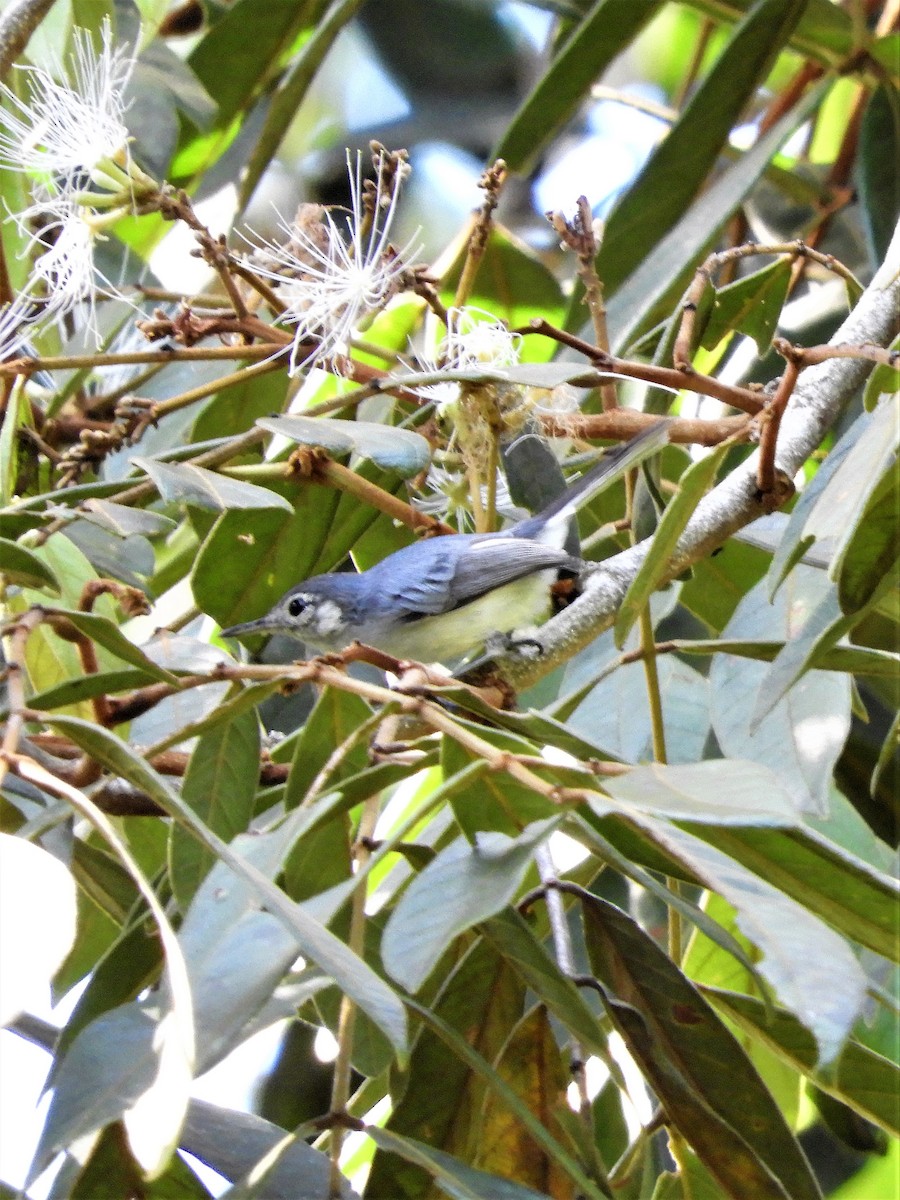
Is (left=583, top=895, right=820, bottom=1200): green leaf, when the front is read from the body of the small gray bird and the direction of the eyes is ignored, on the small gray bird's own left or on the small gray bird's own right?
on the small gray bird's own left

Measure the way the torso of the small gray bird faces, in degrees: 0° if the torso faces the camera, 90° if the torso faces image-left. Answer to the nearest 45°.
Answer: approximately 90°

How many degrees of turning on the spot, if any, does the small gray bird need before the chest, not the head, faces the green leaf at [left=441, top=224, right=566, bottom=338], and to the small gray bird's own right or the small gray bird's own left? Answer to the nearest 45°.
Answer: approximately 90° to the small gray bird's own right

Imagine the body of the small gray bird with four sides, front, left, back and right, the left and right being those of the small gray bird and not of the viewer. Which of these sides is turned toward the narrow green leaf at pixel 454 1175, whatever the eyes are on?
left

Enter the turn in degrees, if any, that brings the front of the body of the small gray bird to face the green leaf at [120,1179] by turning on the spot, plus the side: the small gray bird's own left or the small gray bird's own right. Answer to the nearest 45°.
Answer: approximately 90° to the small gray bird's own left
